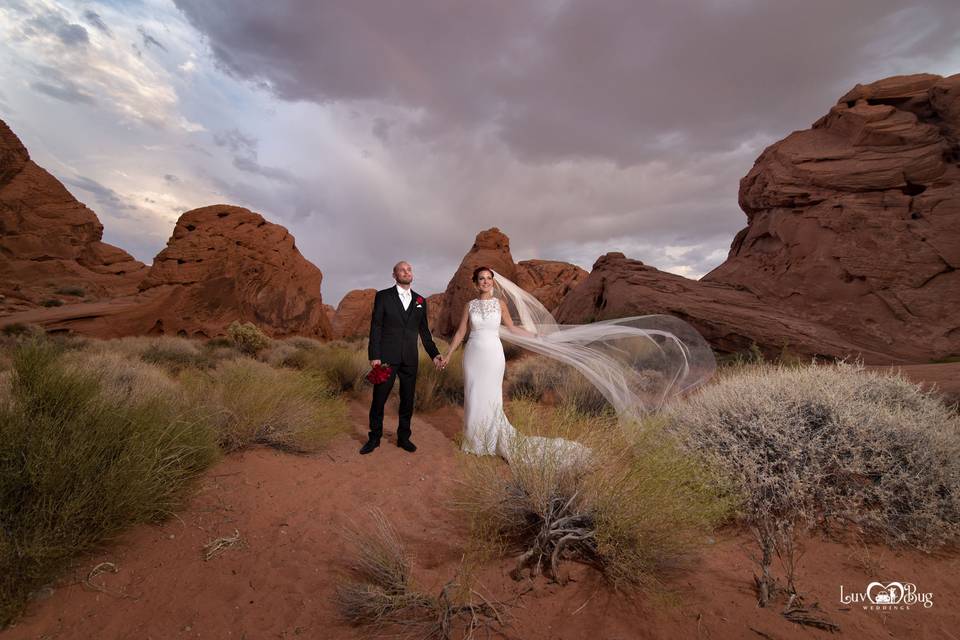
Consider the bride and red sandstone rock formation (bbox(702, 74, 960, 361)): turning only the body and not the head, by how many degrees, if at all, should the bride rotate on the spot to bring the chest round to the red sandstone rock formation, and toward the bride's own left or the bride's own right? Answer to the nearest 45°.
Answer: approximately 135° to the bride's own left

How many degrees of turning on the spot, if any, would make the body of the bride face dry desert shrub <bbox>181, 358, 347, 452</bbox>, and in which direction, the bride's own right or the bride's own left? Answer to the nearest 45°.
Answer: approximately 90° to the bride's own right

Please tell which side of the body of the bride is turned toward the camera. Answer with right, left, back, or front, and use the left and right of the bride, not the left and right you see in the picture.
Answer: front

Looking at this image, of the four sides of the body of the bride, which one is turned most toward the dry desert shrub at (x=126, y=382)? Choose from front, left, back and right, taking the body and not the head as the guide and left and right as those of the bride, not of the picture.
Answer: right

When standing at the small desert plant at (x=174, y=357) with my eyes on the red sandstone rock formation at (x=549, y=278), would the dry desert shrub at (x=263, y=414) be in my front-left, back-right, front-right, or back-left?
back-right

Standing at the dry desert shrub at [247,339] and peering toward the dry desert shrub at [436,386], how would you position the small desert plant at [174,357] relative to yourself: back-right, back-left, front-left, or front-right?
front-right

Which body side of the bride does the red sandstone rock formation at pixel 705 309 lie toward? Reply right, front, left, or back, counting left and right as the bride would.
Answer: back

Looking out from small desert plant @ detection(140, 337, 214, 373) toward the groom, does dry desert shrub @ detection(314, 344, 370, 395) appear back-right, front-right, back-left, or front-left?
front-left

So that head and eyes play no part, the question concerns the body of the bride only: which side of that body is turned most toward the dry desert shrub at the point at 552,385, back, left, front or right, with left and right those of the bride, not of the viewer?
back

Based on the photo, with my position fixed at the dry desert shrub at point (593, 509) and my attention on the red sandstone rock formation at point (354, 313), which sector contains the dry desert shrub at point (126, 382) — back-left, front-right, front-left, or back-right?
front-left

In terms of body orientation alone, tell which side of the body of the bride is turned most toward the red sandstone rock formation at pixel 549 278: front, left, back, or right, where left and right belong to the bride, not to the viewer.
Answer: back

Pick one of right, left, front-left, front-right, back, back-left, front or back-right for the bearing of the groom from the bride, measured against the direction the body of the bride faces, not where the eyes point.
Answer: right

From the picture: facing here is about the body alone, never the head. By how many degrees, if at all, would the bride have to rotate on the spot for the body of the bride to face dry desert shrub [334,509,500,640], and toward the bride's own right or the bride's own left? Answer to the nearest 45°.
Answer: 0° — they already face it

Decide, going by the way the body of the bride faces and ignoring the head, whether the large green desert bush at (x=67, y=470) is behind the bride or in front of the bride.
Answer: in front

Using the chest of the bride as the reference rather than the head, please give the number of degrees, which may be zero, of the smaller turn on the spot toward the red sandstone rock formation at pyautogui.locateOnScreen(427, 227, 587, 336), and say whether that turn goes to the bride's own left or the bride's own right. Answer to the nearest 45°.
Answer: approximately 180°
